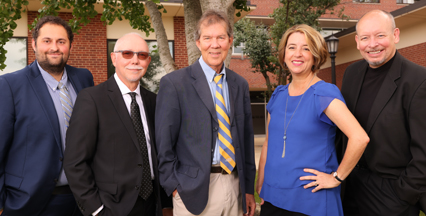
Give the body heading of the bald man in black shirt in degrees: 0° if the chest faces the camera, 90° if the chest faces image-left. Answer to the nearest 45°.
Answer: approximately 45°

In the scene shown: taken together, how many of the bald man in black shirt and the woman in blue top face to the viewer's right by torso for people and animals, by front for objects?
0

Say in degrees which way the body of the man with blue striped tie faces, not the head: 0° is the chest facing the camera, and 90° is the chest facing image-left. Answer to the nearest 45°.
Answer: approximately 315°

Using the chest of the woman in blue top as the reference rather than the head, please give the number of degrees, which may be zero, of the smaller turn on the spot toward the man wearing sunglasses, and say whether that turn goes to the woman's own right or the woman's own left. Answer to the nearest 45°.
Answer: approximately 45° to the woman's own right

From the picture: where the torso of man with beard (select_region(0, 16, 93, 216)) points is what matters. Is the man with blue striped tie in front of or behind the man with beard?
in front

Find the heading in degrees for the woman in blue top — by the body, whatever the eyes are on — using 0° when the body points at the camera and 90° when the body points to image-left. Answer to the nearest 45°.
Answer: approximately 45°
